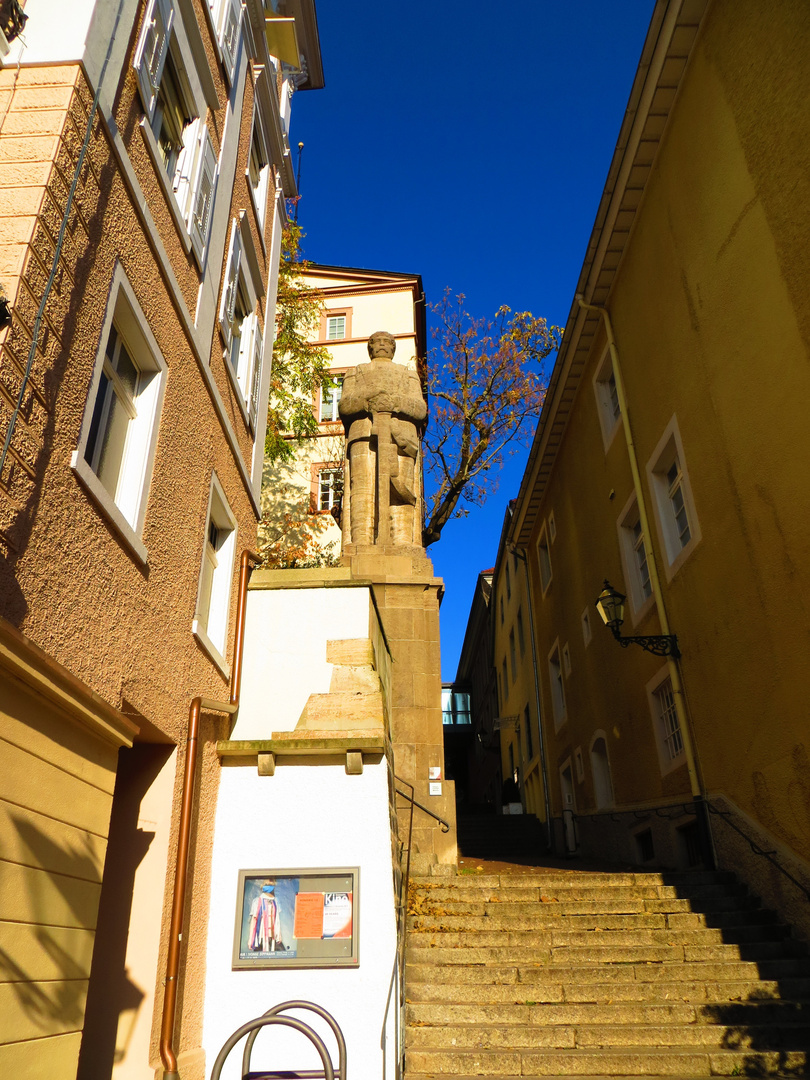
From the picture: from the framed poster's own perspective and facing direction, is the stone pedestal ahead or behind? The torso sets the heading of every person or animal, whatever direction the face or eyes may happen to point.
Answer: behind

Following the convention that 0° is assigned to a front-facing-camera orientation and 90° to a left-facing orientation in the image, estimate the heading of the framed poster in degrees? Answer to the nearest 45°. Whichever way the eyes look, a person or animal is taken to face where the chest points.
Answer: approximately 0°

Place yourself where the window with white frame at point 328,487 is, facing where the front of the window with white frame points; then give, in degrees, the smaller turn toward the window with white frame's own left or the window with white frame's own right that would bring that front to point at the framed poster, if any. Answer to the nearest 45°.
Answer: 0° — it already faces it

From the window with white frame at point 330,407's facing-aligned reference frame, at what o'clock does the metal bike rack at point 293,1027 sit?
The metal bike rack is roughly at 12 o'clock from the window with white frame.

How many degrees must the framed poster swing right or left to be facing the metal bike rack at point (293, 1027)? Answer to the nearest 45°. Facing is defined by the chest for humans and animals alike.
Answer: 0° — it already faces it

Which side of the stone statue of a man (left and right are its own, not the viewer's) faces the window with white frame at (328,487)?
back

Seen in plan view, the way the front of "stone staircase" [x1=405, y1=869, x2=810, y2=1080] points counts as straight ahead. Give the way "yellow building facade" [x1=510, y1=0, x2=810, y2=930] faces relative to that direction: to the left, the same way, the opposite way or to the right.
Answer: to the right
